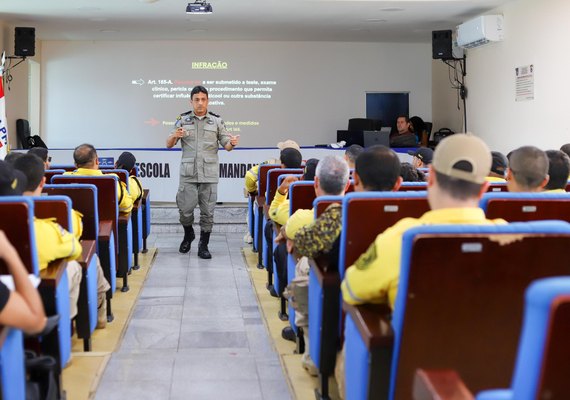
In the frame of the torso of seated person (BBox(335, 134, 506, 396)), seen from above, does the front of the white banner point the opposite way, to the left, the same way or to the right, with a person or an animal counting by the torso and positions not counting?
the opposite way

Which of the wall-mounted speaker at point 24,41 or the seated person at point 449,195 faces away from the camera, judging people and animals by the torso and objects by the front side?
the seated person

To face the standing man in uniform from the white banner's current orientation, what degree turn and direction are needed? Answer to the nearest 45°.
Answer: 0° — it already faces them

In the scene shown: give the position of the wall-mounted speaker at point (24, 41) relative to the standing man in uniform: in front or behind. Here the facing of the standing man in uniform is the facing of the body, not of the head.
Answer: behind

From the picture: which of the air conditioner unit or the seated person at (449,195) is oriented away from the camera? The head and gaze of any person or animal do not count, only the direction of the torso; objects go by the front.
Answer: the seated person

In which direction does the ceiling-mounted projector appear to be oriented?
away from the camera

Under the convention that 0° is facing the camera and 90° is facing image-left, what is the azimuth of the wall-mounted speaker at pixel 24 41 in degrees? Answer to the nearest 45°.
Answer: approximately 0°

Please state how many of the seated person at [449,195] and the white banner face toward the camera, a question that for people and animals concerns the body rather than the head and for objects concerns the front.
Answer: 1

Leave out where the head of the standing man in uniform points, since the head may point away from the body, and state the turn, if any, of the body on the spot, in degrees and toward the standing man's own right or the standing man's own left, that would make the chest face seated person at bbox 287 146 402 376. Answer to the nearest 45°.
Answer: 0° — they already face them

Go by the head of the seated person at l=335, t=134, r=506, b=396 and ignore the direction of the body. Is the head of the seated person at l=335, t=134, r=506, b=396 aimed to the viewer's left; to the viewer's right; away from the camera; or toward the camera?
away from the camera

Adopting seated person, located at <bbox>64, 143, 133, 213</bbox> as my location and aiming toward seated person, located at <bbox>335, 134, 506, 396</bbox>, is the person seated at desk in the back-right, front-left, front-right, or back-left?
back-left
